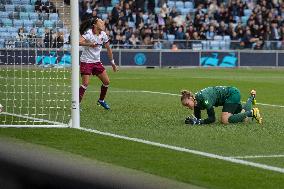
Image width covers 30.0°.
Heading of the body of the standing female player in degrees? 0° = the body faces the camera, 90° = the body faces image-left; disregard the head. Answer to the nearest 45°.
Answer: approximately 315°

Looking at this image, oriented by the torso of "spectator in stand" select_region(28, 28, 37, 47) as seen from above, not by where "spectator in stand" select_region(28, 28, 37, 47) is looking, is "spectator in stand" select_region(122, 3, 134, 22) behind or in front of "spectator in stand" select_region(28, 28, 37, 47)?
behind

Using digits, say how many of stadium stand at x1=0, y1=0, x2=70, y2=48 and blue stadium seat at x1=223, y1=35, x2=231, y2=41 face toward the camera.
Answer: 2

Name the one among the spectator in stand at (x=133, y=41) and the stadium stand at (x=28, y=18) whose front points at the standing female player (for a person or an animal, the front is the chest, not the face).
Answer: the spectator in stand

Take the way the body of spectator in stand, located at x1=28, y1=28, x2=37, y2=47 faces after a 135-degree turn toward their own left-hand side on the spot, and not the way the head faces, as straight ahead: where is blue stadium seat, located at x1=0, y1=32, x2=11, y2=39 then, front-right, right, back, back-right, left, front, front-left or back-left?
back-left

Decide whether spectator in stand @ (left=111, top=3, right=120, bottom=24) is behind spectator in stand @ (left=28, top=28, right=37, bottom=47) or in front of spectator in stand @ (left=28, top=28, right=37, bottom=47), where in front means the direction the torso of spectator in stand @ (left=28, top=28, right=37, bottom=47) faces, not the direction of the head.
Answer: behind
